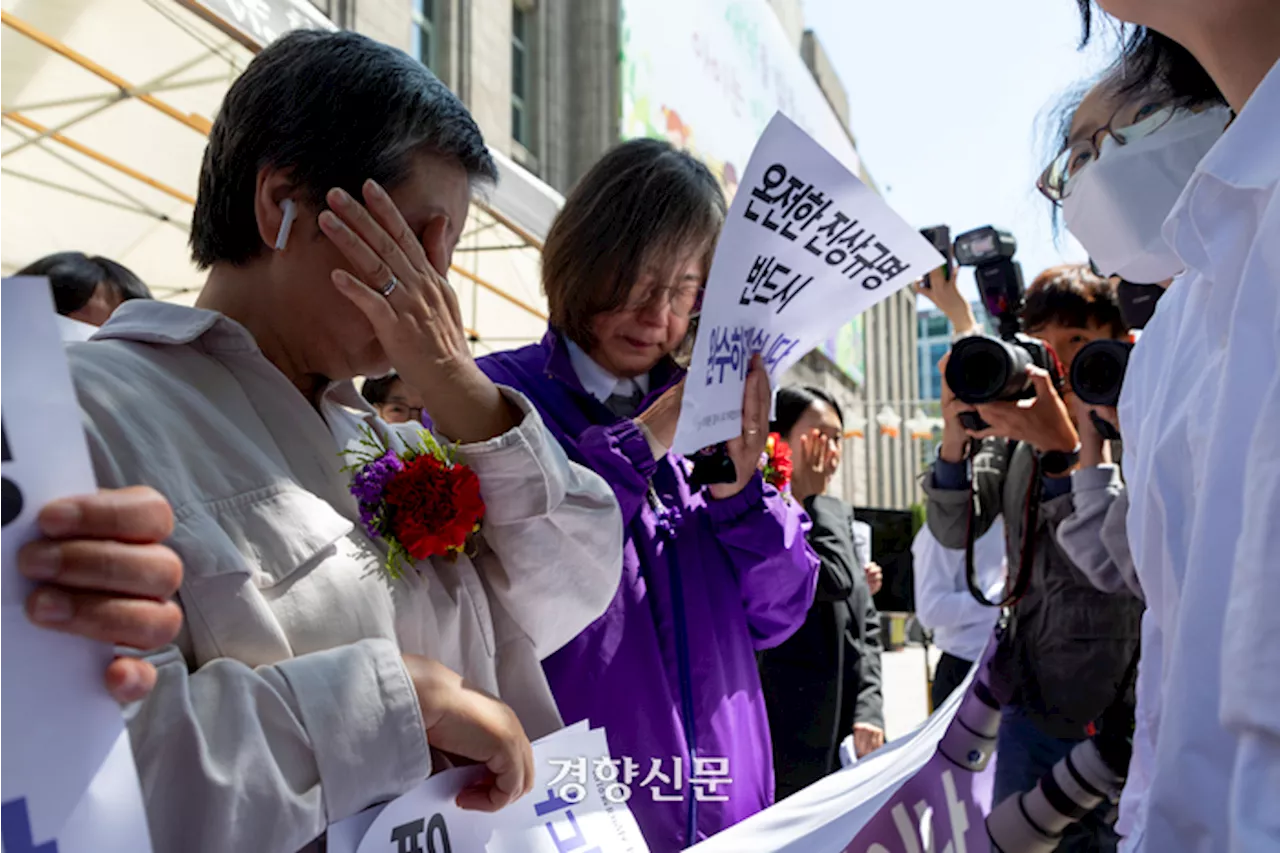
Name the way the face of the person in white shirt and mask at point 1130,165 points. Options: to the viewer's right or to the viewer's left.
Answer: to the viewer's left

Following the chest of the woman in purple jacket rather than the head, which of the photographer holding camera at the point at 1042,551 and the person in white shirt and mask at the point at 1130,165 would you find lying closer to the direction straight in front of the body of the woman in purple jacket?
the person in white shirt and mask

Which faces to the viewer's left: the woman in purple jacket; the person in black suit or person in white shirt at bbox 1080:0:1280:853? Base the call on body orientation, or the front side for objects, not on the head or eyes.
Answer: the person in white shirt

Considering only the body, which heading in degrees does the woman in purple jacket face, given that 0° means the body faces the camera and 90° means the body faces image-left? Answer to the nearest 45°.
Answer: approximately 315°

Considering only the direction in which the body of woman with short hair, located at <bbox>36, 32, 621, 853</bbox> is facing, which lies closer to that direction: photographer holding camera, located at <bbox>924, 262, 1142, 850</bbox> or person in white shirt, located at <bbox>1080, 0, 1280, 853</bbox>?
the person in white shirt

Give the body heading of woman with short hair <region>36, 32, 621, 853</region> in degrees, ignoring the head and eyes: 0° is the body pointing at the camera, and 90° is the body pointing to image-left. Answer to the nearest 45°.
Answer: approximately 315°

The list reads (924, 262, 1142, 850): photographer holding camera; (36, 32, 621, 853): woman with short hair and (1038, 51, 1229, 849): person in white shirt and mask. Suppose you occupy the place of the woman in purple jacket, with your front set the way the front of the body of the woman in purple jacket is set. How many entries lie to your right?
1

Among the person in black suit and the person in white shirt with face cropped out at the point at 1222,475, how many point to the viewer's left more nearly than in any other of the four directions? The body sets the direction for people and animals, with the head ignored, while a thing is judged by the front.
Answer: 1

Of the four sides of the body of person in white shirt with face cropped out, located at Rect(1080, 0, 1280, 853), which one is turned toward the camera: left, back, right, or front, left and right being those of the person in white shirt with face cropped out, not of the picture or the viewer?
left

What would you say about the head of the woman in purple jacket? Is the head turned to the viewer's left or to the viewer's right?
to the viewer's right

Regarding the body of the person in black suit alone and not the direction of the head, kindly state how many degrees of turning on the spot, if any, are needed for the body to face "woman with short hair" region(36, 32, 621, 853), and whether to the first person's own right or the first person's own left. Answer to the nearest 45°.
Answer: approximately 45° to the first person's own right
